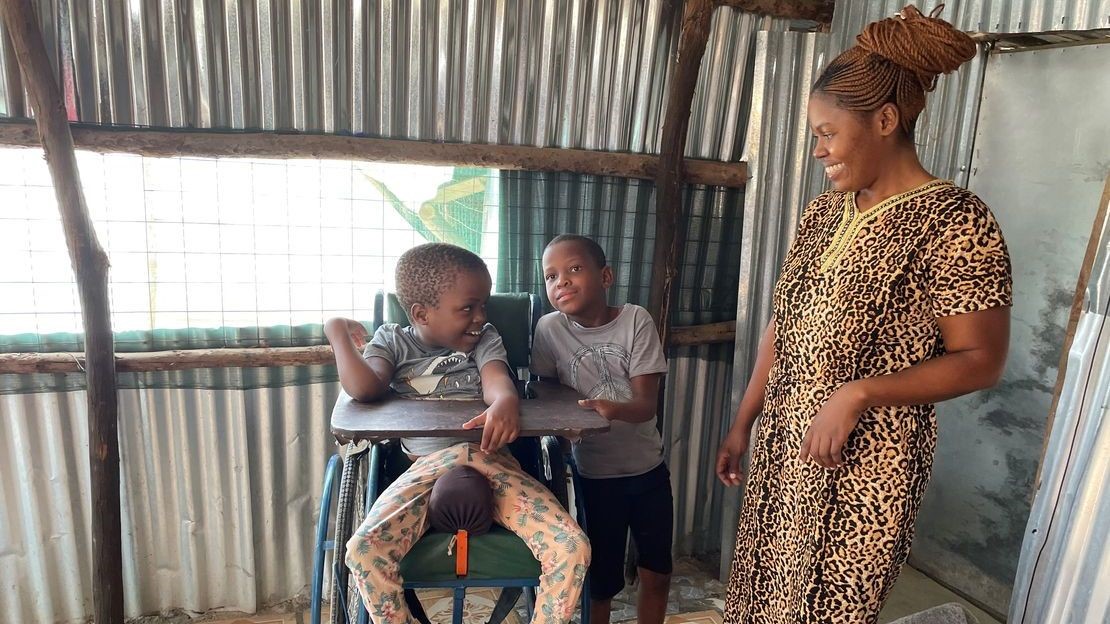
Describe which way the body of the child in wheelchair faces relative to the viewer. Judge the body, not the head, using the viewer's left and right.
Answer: facing the viewer

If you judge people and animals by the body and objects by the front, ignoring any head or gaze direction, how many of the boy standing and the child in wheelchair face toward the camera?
2

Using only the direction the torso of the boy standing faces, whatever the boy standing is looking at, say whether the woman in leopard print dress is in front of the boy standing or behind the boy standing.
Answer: in front

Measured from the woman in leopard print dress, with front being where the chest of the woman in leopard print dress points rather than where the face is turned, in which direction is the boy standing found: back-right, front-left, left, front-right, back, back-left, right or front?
right

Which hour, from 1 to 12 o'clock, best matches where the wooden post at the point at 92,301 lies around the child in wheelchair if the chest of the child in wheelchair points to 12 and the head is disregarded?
The wooden post is roughly at 4 o'clock from the child in wheelchair.

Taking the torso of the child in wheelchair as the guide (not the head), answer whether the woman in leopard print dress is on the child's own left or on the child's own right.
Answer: on the child's own left

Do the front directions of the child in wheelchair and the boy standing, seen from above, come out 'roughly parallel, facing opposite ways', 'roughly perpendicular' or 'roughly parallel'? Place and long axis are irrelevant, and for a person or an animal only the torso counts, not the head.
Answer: roughly parallel

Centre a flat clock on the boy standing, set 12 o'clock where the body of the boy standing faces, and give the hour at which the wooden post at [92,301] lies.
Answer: The wooden post is roughly at 3 o'clock from the boy standing.

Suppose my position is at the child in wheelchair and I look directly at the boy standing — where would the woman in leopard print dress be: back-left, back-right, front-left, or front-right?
front-right

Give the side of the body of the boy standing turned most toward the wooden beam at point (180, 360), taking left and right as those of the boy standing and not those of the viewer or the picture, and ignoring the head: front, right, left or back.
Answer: right
